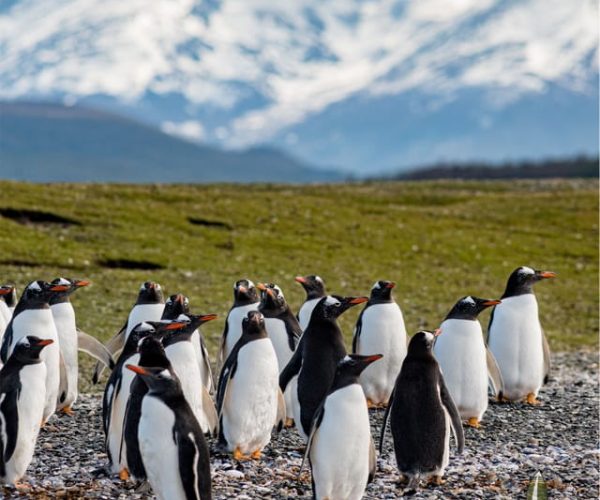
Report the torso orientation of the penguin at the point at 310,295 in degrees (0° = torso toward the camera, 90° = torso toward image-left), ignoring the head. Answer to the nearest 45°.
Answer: approximately 45°

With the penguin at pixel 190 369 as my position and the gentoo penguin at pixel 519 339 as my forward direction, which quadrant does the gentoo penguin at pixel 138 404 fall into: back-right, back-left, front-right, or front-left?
back-right

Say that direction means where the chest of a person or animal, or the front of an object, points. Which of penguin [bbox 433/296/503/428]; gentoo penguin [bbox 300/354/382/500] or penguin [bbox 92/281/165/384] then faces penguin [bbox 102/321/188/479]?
penguin [bbox 92/281/165/384]

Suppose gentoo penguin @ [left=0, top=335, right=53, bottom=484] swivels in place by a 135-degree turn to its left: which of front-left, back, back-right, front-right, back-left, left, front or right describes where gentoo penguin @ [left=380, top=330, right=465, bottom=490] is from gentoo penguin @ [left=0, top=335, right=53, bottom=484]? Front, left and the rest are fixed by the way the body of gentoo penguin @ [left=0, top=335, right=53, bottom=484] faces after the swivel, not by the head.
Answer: right

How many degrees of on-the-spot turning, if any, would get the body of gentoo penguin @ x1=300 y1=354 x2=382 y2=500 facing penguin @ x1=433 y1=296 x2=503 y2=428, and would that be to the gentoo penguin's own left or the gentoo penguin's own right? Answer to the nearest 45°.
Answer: approximately 90° to the gentoo penguin's own left

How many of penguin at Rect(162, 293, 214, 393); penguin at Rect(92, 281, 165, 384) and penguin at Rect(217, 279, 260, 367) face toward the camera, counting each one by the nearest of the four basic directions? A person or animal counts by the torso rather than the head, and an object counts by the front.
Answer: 3

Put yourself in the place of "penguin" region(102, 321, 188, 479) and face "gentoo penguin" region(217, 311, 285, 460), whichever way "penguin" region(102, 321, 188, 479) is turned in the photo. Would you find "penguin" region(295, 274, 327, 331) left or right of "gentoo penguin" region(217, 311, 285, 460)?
left

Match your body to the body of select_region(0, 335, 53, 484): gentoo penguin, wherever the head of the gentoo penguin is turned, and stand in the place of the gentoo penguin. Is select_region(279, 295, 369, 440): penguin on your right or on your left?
on your left

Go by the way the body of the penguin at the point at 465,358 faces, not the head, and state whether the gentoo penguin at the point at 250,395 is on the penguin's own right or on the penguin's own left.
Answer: on the penguin's own right

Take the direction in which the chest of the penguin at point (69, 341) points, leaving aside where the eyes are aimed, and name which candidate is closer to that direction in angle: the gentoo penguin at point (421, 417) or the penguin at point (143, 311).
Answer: the gentoo penguin

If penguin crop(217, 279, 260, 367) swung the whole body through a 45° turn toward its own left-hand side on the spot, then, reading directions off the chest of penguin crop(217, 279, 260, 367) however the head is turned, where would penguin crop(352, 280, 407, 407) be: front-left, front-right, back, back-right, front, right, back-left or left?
front-left

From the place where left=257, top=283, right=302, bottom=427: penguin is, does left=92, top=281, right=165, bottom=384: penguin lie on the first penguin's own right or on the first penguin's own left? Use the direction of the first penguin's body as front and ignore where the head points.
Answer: on the first penguin's own right

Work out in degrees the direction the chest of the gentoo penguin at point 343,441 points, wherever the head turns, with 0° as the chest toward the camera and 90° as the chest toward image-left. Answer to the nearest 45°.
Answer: approximately 315°

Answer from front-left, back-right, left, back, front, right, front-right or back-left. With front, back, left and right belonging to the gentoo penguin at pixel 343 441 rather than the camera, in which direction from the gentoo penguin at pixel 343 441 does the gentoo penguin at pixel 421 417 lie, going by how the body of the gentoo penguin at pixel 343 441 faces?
left
